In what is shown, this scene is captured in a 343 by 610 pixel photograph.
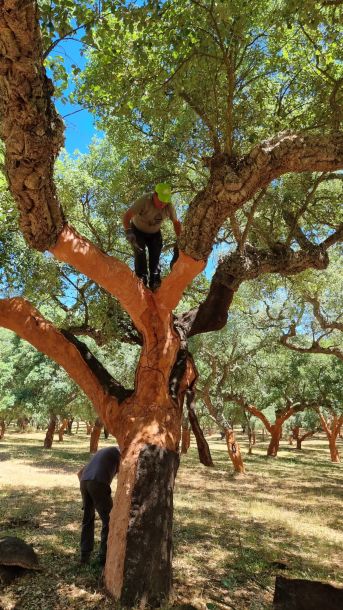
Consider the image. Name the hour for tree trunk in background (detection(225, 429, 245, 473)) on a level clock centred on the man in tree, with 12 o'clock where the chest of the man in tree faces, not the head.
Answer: The tree trunk in background is roughly at 8 o'clock from the man in tree.

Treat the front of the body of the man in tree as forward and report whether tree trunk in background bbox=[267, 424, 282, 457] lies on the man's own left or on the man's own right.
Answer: on the man's own left

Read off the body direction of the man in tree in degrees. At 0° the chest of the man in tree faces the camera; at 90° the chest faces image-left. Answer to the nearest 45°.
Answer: approximately 315°

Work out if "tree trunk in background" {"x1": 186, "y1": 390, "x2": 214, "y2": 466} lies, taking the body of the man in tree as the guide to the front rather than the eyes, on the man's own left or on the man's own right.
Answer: on the man's own left
